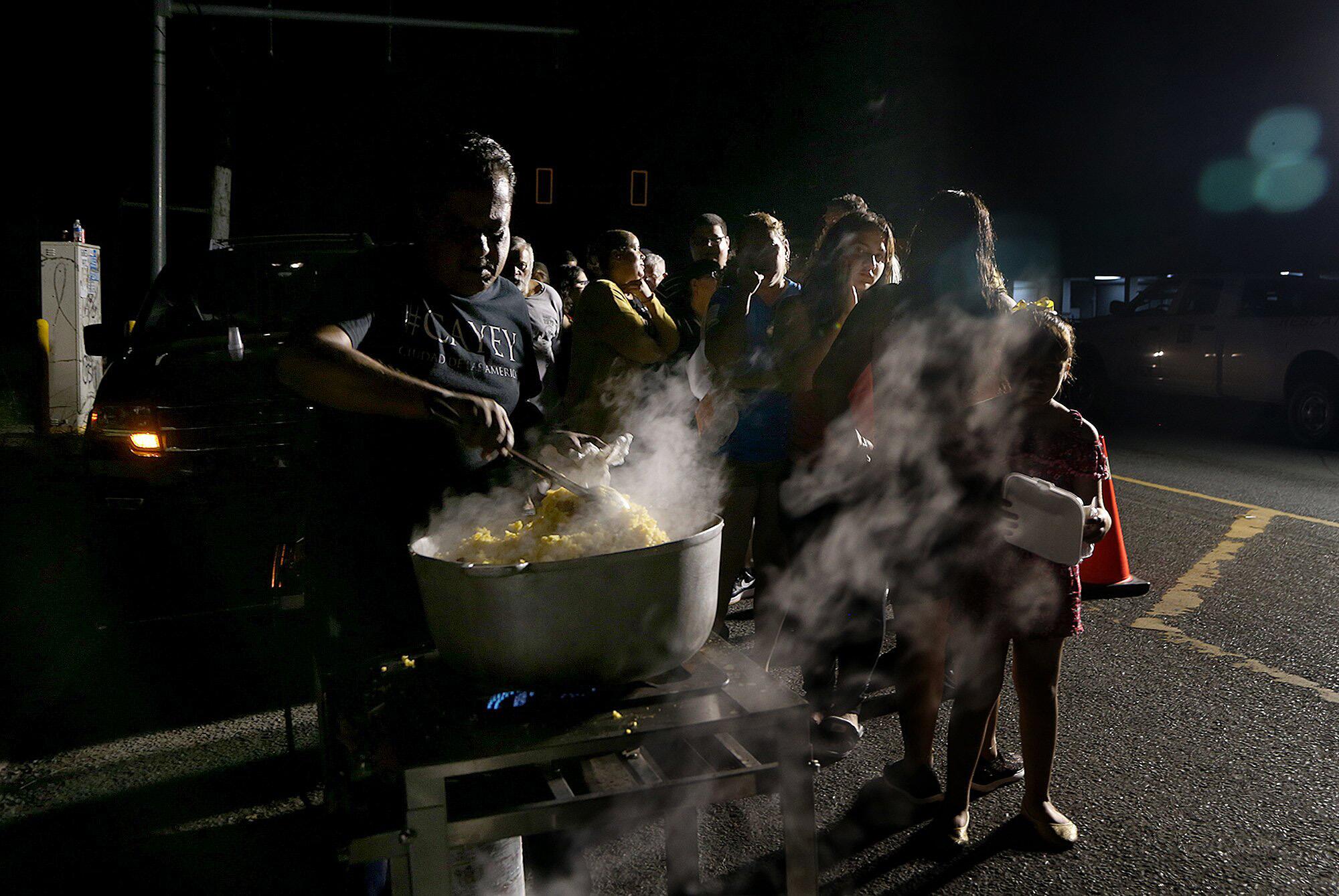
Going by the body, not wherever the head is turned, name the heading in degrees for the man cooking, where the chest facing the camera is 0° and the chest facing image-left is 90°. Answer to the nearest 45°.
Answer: approximately 315°

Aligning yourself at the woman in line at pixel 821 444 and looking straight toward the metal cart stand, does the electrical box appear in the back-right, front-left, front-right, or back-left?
back-right

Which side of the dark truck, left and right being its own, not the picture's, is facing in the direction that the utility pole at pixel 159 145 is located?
back

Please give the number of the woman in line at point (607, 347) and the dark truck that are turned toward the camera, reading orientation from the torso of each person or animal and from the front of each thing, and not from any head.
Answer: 1

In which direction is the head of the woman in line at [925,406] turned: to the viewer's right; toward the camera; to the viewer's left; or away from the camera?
away from the camera

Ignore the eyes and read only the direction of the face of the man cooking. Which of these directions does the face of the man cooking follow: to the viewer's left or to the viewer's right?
to the viewer's right

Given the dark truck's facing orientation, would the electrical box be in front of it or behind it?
behind

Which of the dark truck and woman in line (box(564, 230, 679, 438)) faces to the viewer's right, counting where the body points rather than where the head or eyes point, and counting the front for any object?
the woman in line

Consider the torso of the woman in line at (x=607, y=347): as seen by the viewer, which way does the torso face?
to the viewer's right

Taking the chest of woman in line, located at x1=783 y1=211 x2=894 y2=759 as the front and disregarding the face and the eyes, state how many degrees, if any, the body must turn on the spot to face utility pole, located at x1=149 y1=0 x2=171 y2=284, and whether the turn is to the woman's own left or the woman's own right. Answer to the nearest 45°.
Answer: approximately 180°

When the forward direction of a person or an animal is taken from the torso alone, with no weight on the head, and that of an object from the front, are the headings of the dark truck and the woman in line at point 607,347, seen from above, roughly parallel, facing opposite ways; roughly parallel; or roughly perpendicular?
roughly perpendicular
